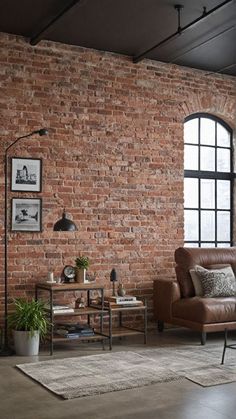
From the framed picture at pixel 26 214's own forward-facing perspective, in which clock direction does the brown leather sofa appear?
The brown leather sofa is roughly at 9 o'clock from the framed picture.

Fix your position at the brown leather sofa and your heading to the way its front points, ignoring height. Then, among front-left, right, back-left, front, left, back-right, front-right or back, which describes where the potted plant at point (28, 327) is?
front

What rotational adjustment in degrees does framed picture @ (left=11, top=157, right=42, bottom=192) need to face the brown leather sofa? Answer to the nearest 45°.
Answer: approximately 90° to its left

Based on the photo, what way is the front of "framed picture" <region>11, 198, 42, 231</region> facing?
toward the camera

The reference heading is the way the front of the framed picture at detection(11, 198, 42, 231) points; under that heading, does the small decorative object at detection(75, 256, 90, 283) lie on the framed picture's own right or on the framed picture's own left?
on the framed picture's own left

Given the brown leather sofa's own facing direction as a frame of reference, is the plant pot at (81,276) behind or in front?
in front

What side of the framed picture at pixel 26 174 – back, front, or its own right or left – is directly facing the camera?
front

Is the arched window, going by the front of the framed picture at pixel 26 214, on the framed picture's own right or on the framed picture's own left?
on the framed picture's own left

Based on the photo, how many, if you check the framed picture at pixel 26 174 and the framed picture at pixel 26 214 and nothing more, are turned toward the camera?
2
